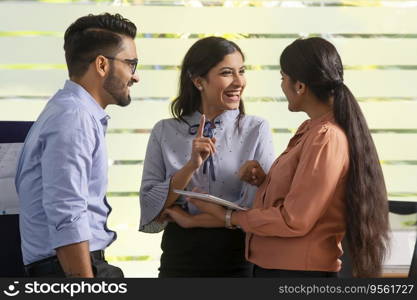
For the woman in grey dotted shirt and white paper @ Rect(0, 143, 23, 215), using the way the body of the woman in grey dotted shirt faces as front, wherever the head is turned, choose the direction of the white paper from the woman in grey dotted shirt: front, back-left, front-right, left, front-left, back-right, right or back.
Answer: right

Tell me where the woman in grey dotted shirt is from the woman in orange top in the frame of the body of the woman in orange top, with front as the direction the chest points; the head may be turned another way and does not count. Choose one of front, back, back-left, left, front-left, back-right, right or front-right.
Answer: front-right

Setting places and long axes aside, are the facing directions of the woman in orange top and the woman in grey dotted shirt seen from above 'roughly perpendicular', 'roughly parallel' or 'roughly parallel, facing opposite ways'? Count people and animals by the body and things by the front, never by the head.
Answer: roughly perpendicular

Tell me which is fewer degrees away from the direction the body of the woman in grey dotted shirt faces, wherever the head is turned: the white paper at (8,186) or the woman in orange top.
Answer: the woman in orange top

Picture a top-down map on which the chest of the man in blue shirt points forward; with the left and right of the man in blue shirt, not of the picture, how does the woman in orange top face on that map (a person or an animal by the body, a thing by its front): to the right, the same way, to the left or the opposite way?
the opposite way

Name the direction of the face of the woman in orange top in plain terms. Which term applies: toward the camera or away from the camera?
away from the camera

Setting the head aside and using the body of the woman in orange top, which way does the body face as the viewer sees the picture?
to the viewer's left

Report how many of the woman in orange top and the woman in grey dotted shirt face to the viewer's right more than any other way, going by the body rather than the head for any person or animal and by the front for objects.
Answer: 0

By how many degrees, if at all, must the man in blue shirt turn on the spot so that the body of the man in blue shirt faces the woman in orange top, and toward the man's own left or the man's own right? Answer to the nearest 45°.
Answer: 0° — they already face them

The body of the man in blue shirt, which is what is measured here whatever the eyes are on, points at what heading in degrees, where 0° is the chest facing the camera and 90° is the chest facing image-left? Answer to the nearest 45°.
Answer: approximately 270°

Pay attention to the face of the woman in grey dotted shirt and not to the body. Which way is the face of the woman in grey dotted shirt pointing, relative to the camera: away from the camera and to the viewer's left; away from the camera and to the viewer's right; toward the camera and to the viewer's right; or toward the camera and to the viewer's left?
toward the camera and to the viewer's right

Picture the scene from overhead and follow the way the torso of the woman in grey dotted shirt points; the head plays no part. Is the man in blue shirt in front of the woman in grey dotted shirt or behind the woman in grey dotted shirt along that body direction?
in front

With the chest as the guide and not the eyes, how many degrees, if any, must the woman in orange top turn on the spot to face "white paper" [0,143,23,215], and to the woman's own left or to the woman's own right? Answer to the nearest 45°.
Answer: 0° — they already face it

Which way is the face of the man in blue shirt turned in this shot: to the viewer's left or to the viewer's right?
to the viewer's right
